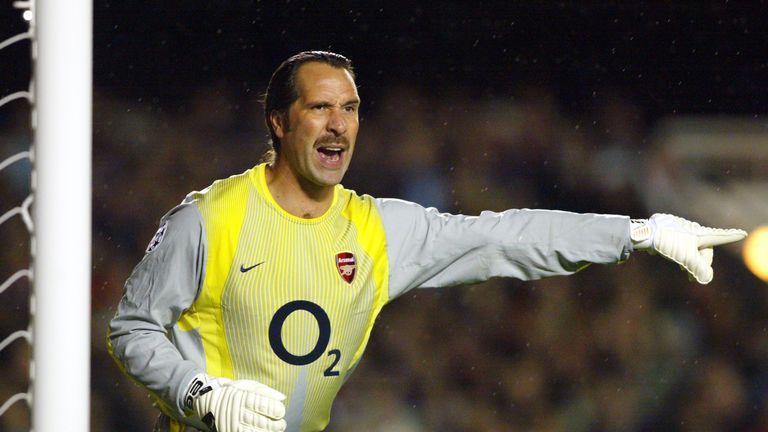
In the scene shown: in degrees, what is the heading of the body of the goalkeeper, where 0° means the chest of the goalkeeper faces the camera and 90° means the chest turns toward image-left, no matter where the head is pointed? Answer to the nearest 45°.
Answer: approximately 315°

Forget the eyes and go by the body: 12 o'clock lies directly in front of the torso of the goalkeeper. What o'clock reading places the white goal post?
The white goal post is roughly at 2 o'clock from the goalkeeper.

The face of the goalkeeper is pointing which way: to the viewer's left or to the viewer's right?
to the viewer's right
